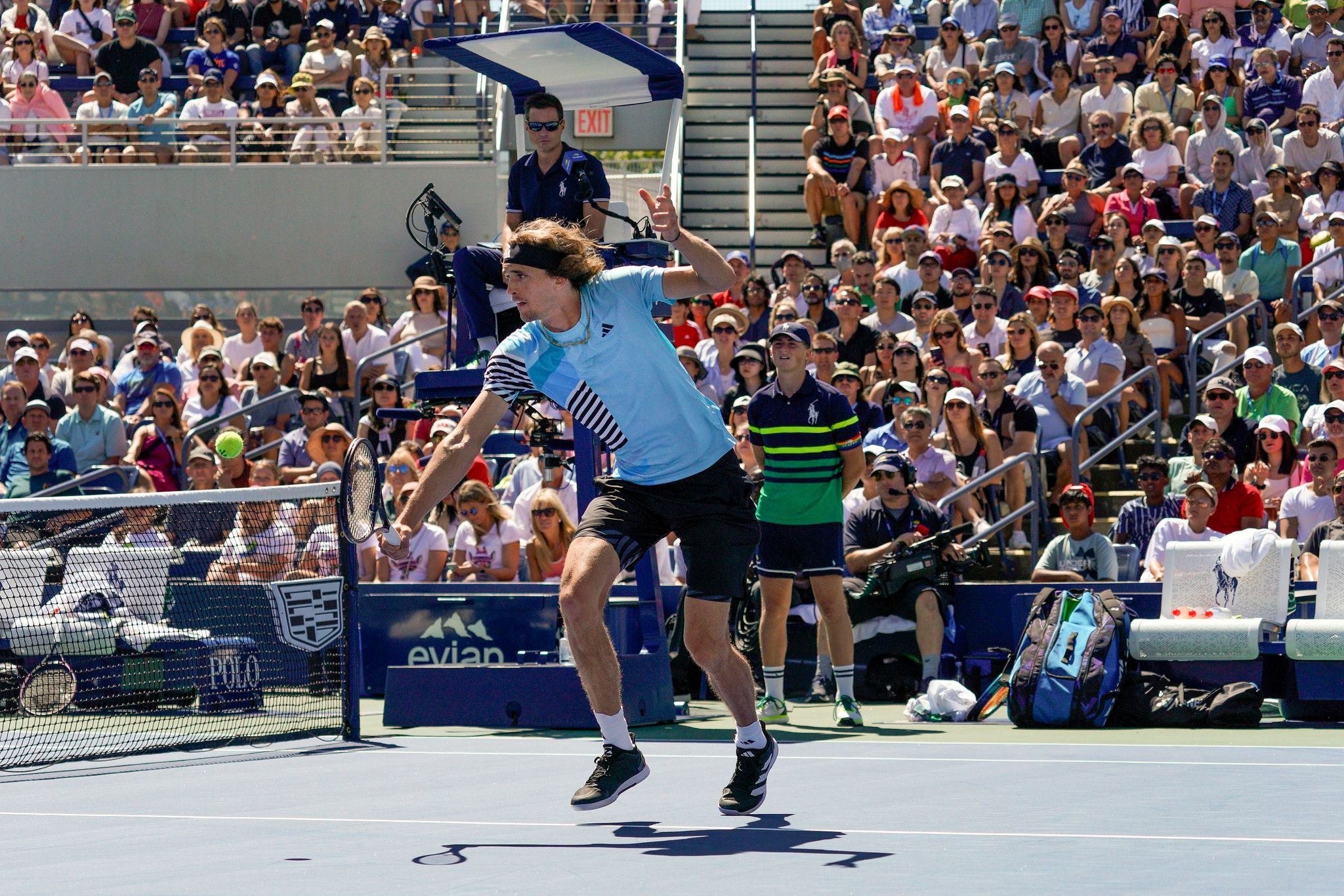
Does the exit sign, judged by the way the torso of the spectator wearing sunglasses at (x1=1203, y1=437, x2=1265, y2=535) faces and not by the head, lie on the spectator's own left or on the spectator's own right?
on the spectator's own right

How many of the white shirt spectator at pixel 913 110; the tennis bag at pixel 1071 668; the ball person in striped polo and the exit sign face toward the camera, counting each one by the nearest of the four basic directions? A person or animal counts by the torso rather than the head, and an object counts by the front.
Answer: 4

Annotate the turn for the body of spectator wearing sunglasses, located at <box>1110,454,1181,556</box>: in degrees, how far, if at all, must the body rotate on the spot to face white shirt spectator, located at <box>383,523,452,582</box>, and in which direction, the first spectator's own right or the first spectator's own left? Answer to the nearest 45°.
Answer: approximately 45° to the first spectator's own right

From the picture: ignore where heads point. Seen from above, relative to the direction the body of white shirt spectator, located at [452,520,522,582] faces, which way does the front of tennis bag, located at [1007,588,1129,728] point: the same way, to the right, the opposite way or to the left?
the same way

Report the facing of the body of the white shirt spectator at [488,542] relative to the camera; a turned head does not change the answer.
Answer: toward the camera

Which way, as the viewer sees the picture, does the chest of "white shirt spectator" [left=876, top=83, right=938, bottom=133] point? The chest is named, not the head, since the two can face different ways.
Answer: toward the camera

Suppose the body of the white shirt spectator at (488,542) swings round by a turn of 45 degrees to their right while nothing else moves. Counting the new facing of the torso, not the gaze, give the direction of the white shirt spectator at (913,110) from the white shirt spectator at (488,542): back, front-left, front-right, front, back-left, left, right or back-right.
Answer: back

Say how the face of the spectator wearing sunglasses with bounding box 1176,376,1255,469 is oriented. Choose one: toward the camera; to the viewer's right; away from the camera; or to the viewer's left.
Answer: toward the camera

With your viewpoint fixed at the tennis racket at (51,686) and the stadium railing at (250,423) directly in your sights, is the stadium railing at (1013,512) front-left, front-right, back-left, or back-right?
front-right

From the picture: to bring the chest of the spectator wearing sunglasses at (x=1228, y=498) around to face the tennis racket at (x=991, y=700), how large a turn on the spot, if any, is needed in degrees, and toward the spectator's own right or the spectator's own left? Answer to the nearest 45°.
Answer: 0° — they already face it

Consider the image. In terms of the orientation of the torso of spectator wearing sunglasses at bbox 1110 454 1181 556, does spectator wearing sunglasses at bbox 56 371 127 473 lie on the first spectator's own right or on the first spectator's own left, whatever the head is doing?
on the first spectator's own right

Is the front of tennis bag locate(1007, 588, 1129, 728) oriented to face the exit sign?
no

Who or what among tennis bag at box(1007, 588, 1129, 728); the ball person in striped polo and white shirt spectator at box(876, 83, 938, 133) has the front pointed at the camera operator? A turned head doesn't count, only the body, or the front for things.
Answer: the white shirt spectator

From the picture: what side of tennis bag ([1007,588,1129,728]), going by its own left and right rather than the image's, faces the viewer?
front

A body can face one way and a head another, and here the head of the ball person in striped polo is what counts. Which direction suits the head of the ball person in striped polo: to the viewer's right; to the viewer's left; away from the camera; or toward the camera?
toward the camera

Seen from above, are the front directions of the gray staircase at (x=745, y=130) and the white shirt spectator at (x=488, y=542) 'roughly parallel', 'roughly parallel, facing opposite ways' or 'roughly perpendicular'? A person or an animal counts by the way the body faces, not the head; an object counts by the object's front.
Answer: roughly parallel
